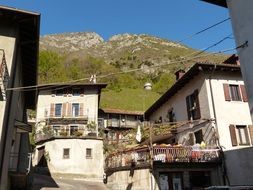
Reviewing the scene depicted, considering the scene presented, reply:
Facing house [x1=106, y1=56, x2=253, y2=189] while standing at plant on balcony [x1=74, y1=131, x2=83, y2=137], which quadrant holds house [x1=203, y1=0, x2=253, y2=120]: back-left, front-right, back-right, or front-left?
front-right

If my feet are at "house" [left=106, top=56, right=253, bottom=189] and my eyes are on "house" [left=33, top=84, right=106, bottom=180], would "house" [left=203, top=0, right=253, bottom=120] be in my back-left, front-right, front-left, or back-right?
back-left

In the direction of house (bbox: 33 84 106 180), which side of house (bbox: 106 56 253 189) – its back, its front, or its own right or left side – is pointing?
right

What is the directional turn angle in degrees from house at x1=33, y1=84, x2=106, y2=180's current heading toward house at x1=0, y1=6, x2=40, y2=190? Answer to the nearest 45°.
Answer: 0° — it already faces it

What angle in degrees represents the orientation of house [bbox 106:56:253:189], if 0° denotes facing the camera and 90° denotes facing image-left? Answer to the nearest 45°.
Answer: approximately 45°

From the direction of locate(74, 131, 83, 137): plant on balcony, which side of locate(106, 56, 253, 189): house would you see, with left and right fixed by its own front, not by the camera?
right

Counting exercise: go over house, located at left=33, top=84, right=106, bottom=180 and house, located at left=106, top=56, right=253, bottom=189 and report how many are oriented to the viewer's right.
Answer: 0

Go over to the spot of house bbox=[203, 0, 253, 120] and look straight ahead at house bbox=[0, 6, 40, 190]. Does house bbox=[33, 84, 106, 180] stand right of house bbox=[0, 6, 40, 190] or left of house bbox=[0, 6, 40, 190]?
right

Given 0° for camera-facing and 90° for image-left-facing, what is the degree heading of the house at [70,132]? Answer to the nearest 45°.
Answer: approximately 0°

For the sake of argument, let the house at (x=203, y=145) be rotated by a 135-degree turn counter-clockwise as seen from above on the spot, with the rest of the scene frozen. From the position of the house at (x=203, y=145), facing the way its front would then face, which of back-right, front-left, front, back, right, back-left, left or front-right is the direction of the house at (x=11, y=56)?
back-right
